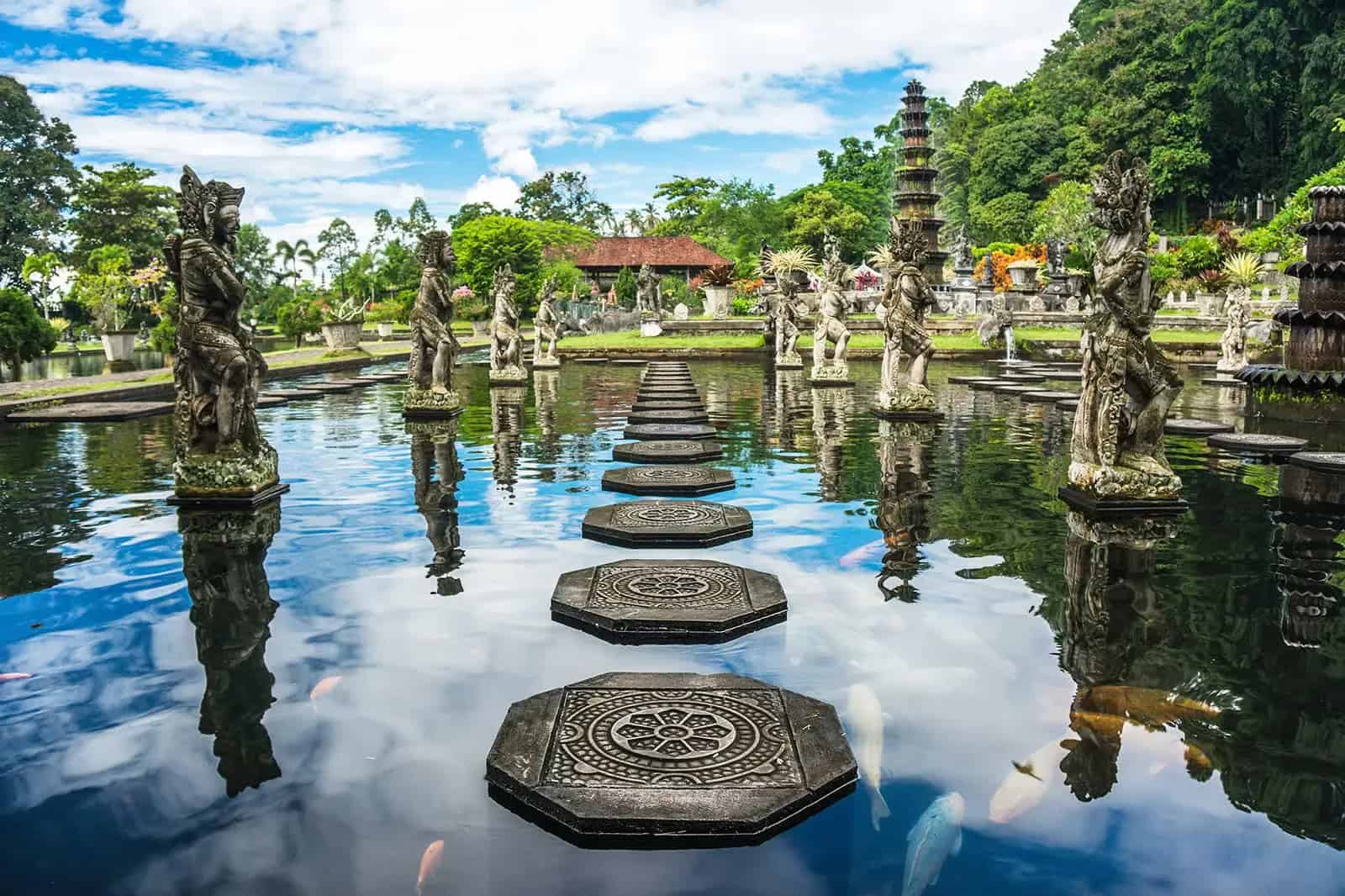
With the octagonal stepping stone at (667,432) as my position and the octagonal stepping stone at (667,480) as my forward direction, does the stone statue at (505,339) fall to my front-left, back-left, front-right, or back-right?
back-right

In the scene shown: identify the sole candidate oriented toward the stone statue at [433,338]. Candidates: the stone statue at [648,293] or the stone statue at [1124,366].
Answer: the stone statue at [648,293]

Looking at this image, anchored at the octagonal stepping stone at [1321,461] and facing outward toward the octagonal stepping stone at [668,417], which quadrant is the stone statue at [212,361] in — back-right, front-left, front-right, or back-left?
front-left

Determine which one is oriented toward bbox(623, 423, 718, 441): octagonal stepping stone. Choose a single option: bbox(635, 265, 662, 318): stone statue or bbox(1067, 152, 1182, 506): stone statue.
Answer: bbox(635, 265, 662, 318): stone statue

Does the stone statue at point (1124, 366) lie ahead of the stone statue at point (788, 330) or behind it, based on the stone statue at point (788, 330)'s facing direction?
ahead

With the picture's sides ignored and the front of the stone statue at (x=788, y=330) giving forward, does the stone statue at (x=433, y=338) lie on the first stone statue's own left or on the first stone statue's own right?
on the first stone statue's own right

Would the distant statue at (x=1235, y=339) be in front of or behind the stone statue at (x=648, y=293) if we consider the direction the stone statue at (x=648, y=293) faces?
in front

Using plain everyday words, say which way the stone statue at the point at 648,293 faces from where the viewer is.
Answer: facing the viewer
